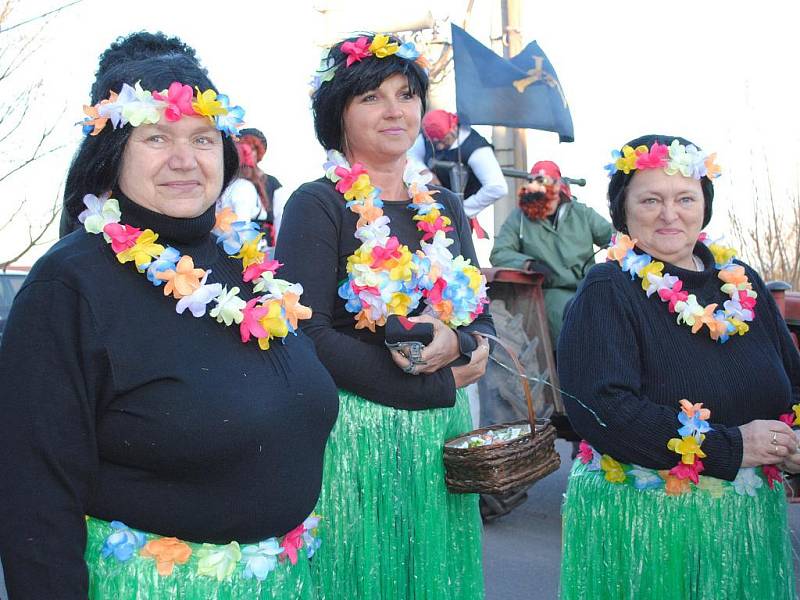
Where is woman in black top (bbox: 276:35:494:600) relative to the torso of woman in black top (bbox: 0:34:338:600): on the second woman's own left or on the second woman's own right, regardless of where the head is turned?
on the second woman's own left

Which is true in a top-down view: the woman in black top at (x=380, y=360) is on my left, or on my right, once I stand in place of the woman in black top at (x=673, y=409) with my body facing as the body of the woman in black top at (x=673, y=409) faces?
on my right

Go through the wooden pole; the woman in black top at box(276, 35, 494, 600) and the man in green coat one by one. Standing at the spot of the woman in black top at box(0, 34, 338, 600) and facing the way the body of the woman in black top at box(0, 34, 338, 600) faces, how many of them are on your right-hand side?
0

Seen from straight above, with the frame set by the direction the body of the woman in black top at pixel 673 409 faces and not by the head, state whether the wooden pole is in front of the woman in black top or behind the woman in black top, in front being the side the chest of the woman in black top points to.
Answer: behind

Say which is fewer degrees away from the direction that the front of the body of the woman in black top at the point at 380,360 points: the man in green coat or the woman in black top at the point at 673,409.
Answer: the woman in black top

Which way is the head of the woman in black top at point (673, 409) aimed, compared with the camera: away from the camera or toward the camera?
toward the camera

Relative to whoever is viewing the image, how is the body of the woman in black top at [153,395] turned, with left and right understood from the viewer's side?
facing the viewer and to the right of the viewer

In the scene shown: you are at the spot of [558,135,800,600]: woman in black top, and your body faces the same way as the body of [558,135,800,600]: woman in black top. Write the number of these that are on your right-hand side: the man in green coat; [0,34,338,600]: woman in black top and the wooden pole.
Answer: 1

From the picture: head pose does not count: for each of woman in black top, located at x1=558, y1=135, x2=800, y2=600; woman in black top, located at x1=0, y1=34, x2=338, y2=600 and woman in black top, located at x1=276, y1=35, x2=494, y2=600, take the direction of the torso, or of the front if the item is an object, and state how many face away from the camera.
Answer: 0

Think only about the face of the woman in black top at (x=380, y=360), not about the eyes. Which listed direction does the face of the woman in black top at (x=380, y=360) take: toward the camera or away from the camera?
toward the camera

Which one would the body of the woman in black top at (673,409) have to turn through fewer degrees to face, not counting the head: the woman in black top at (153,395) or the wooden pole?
the woman in black top

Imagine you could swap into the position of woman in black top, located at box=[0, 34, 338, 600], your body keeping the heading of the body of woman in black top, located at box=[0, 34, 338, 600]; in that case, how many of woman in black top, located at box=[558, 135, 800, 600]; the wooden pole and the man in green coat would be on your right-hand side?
0

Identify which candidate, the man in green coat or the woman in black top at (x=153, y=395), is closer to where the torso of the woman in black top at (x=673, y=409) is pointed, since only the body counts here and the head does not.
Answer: the woman in black top

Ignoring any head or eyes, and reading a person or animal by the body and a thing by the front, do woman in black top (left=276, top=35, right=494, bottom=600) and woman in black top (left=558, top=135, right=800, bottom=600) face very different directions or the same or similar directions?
same or similar directions
